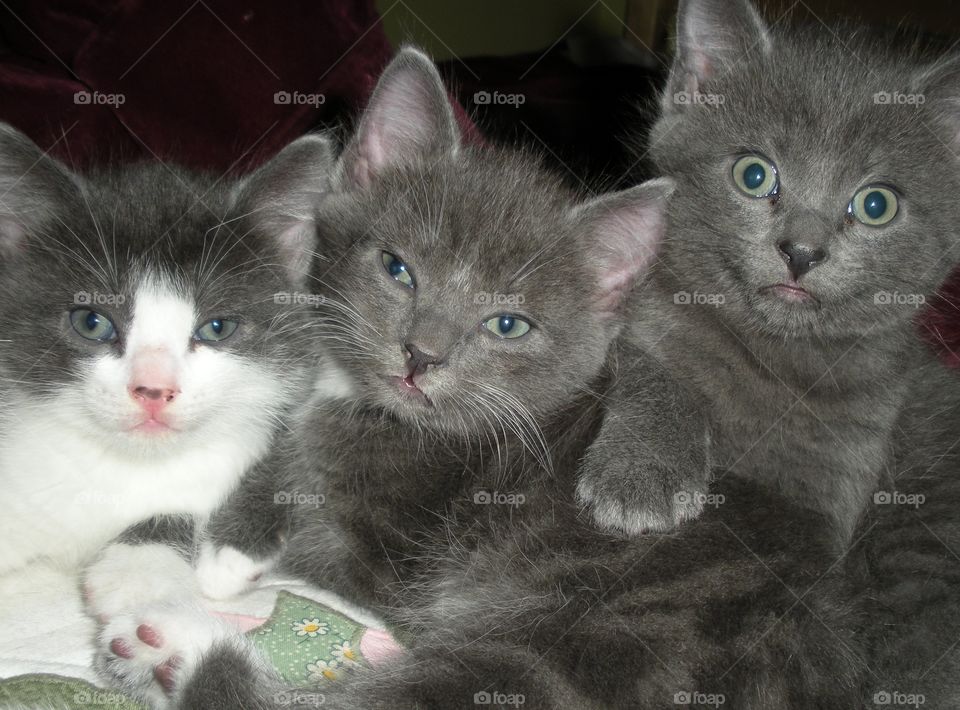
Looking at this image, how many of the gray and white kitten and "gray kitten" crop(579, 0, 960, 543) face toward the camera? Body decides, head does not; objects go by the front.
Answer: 2

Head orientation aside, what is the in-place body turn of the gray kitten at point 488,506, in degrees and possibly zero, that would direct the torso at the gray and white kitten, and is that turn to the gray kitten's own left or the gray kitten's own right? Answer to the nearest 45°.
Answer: approximately 45° to the gray kitten's own right

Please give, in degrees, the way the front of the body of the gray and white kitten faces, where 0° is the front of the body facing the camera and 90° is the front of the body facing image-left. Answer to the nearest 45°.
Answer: approximately 0°
